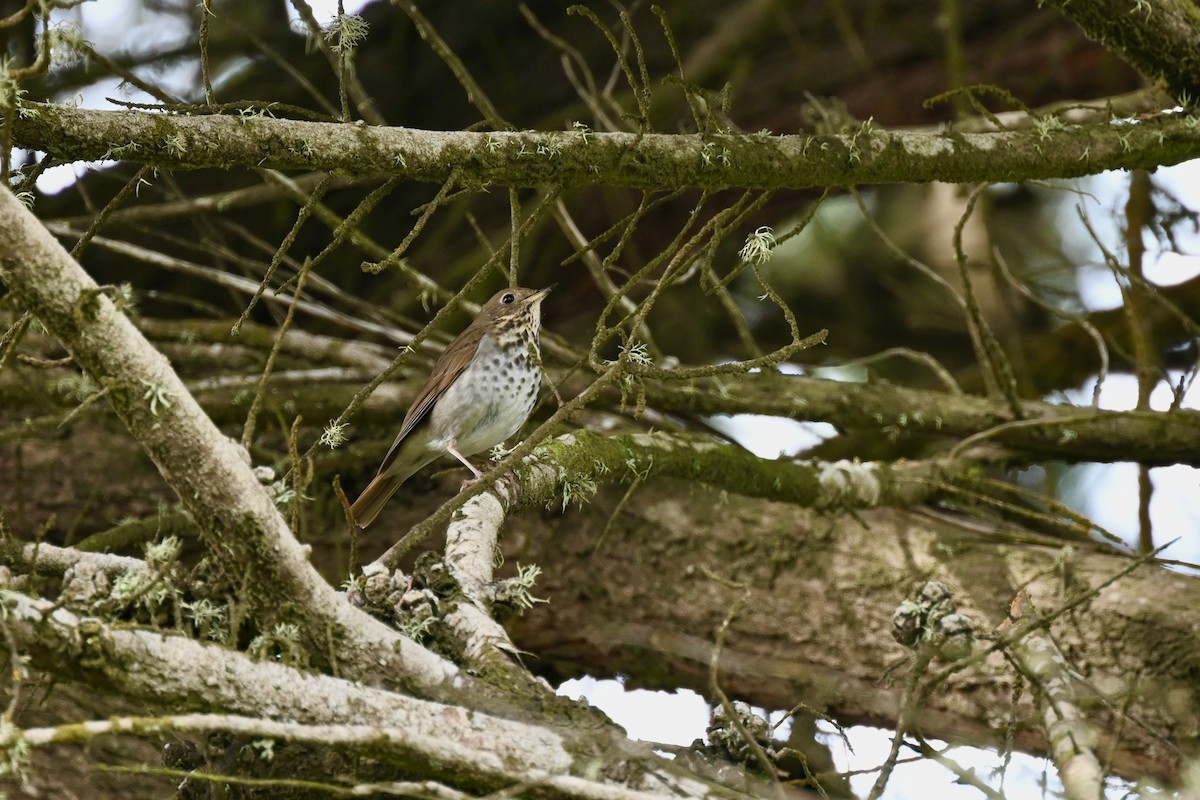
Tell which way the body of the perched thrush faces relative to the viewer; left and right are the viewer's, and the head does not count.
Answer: facing to the right of the viewer

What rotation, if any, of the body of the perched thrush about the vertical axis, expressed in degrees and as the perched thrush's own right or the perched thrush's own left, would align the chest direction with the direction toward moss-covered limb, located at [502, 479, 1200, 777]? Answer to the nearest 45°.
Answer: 0° — it already faces it

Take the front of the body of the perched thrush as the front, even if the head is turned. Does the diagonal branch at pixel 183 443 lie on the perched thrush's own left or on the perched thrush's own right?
on the perched thrush's own right

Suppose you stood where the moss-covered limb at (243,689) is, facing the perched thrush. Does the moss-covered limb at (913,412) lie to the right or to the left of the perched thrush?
right

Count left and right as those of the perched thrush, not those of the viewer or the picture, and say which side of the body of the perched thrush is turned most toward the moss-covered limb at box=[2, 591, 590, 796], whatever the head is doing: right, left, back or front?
right
